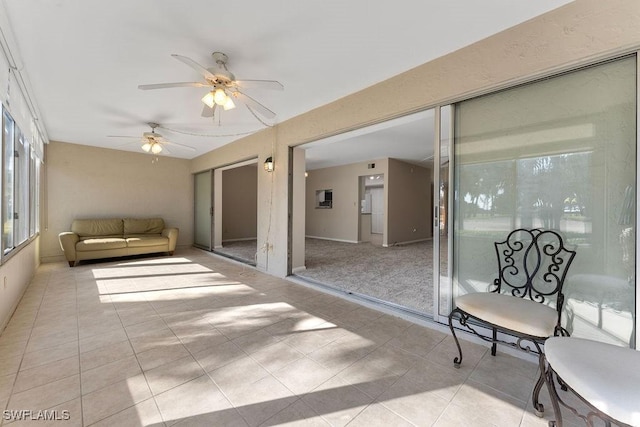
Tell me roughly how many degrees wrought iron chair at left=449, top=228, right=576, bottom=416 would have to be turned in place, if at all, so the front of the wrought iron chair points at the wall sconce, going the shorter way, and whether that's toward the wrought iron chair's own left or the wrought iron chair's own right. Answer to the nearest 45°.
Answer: approximately 45° to the wrought iron chair's own right

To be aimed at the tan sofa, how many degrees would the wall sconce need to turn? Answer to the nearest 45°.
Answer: approximately 90° to its right

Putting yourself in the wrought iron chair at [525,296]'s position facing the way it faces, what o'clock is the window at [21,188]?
The window is roughly at 1 o'clock from the wrought iron chair.

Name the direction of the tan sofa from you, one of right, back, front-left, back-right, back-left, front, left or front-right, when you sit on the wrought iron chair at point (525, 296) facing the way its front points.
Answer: front-right

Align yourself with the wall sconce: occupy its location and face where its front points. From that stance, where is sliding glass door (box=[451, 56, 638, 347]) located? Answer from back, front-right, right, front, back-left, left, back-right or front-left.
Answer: left

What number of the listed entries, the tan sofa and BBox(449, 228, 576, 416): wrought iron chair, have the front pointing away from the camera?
0

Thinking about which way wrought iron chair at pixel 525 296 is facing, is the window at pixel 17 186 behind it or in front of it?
in front

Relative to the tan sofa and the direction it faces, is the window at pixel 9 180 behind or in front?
in front

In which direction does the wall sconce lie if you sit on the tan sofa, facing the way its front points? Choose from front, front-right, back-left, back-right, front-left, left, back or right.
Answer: front-left

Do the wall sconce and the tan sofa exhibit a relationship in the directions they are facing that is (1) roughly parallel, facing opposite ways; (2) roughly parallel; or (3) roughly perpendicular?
roughly perpendicular
